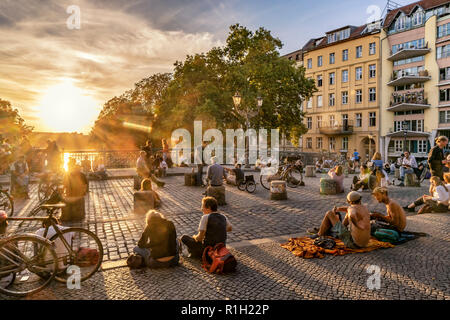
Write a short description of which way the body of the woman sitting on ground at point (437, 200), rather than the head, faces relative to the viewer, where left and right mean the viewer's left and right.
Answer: facing to the left of the viewer

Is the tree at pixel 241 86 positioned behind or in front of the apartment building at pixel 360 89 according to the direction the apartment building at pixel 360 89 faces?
in front

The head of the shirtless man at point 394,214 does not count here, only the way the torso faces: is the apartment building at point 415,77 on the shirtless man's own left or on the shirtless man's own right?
on the shirtless man's own right

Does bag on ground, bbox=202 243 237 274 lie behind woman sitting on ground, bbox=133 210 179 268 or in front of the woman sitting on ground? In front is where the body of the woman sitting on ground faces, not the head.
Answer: behind

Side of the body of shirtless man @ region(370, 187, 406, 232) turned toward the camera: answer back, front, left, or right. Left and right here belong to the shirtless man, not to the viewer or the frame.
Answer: left

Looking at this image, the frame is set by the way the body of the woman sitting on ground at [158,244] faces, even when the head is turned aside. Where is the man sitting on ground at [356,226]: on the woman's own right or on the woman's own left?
on the woman's own right

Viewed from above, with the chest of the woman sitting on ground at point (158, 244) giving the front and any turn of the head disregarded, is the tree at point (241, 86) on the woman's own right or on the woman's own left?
on the woman's own right

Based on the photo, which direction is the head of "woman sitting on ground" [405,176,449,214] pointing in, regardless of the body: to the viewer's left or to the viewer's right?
to the viewer's left

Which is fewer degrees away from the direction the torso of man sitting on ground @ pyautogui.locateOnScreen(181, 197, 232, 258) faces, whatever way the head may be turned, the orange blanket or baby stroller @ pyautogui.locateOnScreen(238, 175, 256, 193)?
the baby stroller

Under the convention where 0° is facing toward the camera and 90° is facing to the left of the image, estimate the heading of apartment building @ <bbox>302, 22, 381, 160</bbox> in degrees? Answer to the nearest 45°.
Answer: approximately 45°

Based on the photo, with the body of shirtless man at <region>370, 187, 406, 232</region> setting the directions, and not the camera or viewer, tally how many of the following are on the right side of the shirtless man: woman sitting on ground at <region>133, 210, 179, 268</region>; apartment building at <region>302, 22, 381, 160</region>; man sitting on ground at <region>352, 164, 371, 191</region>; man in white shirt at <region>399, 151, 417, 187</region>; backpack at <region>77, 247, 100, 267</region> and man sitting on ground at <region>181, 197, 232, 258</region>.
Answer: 3

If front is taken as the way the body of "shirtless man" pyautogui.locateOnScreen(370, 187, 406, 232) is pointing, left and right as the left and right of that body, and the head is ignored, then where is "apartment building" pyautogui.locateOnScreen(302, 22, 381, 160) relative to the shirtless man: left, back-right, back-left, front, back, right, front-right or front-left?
right

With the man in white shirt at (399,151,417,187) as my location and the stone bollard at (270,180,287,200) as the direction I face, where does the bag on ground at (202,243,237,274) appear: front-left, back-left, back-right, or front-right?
front-left
